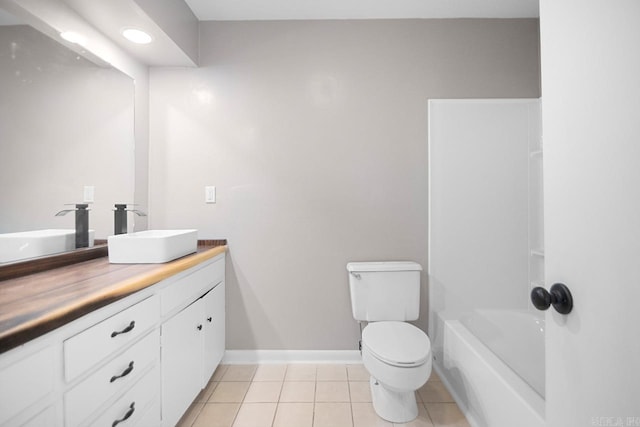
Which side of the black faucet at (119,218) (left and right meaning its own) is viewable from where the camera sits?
right

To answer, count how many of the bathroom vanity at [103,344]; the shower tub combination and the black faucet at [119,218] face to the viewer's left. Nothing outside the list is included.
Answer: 1

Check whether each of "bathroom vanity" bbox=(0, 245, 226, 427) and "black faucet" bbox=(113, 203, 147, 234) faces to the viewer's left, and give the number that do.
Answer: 0

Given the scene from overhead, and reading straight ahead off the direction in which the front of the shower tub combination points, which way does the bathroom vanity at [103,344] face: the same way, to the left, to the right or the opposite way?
the opposite way

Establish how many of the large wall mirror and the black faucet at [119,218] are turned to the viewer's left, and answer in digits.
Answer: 0

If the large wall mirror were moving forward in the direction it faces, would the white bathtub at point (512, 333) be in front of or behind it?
in front

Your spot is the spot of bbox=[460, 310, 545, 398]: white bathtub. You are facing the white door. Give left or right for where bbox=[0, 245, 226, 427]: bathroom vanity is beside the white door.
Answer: right

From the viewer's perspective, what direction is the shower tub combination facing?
to the viewer's left

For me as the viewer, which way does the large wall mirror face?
facing the viewer and to the right of the viewer

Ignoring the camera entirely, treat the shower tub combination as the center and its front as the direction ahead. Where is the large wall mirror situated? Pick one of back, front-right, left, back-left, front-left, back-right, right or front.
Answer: front-left

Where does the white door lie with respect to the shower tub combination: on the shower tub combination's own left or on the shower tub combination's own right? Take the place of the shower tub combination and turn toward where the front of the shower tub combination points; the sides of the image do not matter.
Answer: on the shower tub combination's own left
